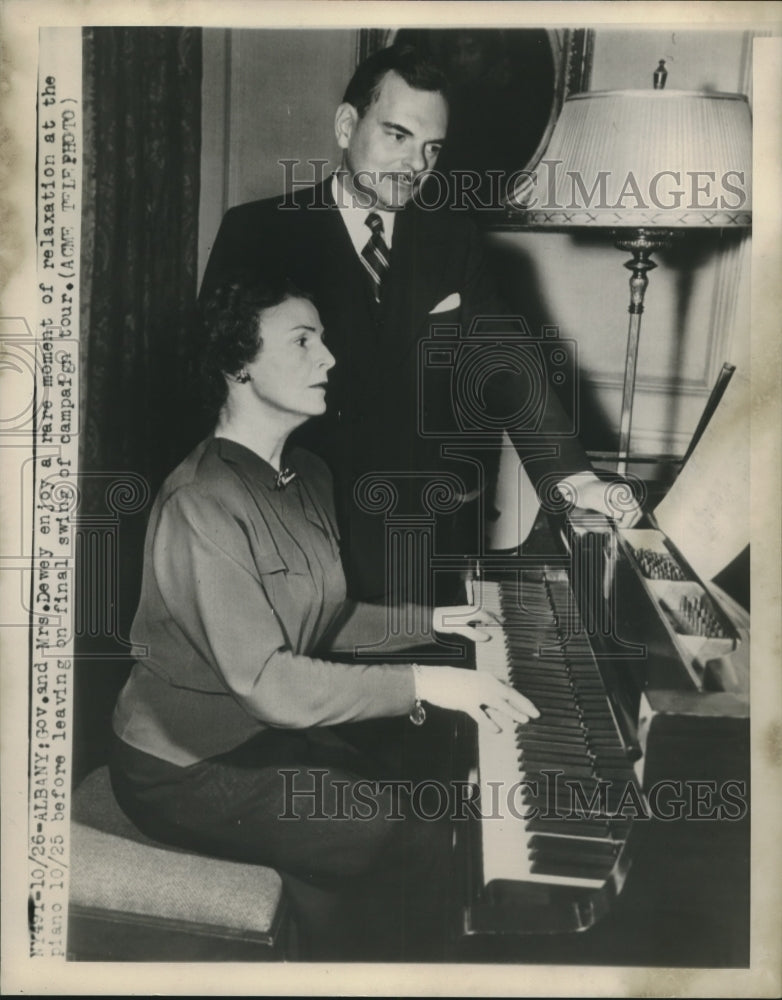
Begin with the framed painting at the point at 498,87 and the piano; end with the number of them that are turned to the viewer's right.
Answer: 0

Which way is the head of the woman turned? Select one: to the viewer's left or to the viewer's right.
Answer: to the viewer's right

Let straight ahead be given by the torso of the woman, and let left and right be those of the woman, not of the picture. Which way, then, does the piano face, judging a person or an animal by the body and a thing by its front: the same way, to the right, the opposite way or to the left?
the opposite way

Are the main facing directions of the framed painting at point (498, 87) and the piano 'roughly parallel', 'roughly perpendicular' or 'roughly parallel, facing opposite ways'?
roughly perpendicular

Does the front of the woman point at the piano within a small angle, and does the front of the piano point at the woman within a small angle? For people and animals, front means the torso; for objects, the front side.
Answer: yes

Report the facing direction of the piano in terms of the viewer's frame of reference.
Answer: facing to the left of the viewer

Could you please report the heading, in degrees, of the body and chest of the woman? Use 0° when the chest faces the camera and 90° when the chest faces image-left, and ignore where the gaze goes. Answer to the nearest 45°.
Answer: approximately 270°

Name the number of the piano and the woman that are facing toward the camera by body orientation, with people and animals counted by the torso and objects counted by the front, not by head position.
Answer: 0

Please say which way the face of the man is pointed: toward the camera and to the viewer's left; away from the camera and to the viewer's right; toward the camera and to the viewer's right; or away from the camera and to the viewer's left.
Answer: toward the camera and to the viewer's right

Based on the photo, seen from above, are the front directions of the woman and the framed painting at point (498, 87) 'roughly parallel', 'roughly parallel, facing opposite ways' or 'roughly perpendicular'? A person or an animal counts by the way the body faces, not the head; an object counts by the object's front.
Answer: roughly perpendicular

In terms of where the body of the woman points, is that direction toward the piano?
yes

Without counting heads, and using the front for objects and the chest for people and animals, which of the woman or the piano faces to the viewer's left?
the piano
